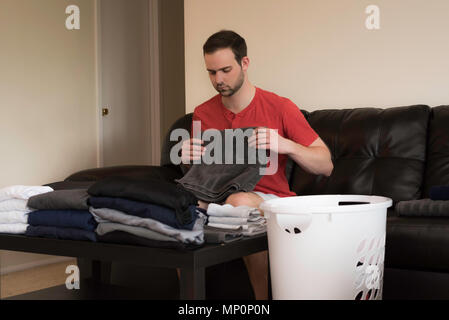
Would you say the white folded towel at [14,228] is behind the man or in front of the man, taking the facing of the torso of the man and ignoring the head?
in front

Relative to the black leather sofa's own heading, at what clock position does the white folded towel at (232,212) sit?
The white folded towel is roughly at 1 o'clock from the black leather sofa.

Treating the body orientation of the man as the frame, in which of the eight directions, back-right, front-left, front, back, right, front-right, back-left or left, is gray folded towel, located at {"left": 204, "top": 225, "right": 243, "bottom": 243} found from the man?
front-left

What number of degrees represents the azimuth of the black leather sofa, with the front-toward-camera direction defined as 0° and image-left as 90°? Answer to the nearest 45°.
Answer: approximately 0°

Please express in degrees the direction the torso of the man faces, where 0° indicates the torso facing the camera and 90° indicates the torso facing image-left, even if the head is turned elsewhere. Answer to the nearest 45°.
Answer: approximately 45°

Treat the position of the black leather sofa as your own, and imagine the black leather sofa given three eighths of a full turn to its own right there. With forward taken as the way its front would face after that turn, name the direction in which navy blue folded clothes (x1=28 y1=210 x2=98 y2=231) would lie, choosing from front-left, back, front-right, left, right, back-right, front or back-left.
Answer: left

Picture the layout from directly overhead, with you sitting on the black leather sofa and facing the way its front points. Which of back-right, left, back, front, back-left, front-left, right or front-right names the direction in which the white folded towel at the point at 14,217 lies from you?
front-right

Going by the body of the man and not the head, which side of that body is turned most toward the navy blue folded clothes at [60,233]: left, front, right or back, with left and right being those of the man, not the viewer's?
front

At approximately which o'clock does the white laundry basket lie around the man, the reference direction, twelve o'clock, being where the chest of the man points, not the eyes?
The white laundry basket is roughly at 10 o'clock from the man.

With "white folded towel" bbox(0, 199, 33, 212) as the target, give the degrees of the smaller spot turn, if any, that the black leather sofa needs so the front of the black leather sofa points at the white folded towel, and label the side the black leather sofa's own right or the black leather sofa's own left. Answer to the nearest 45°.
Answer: approximately 45° to the black leather sofa's own right
